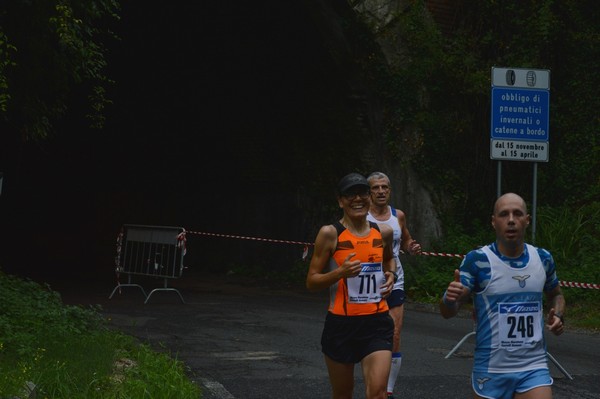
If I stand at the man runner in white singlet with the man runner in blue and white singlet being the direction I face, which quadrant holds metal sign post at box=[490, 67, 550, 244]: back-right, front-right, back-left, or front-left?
back-left

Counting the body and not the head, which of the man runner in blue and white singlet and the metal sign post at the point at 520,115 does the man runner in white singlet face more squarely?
the man runner in blue and white singlet

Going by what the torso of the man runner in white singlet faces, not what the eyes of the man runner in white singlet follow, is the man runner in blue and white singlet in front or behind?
in front

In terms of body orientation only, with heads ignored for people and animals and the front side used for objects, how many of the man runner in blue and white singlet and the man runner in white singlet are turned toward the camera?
2

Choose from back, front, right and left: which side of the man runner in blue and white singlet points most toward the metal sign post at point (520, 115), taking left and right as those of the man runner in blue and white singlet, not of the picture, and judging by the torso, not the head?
back

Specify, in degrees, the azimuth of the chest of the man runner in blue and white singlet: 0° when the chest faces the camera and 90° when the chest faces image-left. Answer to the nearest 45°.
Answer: approximately 0°

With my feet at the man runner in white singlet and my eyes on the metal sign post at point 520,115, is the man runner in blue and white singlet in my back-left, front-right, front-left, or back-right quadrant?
back-right
